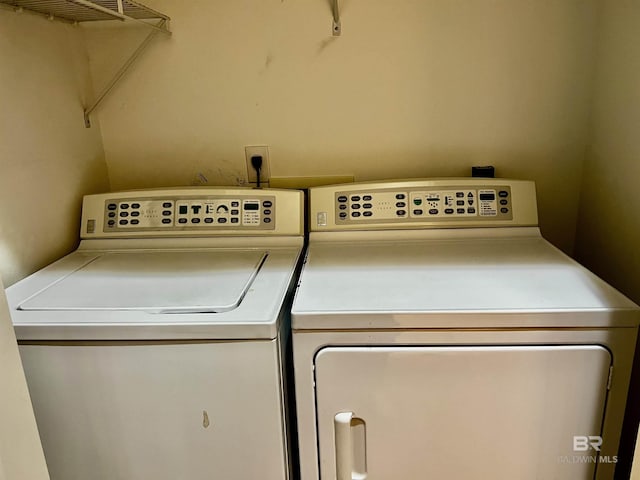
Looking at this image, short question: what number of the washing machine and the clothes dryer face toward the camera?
2

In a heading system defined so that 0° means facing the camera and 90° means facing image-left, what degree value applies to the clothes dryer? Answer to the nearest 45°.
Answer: approximately 0°

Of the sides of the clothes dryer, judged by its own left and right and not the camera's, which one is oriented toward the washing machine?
right

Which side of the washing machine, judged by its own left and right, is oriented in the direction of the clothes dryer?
left
